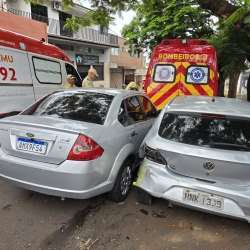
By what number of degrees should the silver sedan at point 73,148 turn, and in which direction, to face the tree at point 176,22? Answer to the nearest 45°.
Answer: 0° — it already faces it

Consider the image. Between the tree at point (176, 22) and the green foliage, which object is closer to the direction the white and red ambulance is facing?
the tree

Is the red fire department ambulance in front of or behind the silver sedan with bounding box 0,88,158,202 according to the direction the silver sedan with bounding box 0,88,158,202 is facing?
in front

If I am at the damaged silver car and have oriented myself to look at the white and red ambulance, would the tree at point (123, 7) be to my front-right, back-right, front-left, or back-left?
front-right

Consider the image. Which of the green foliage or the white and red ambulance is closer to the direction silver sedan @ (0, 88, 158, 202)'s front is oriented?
the green foliage

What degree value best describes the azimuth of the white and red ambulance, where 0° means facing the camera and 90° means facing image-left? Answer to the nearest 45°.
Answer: approximately 225°

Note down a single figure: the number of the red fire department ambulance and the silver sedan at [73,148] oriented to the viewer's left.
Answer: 0

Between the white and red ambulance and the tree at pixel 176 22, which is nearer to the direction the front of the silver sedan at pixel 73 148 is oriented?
the tree

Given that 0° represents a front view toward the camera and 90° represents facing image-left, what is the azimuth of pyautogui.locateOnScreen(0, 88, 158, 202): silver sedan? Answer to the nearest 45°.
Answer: approximately 225°
